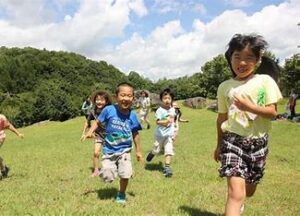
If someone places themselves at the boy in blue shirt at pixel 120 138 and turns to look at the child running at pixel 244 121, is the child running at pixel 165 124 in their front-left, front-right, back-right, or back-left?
back-left

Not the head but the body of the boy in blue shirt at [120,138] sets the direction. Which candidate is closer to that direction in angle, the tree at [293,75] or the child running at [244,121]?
the child running

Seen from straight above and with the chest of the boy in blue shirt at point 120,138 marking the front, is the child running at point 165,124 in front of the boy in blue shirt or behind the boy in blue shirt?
behind

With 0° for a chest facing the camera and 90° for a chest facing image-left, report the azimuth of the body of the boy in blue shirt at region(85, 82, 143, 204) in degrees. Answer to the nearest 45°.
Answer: approximately 0°

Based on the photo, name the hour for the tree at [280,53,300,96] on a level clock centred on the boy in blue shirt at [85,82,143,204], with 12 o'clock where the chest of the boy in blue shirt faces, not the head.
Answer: The tree is roughly at 7 o'clock from the boy in blue shirt.
